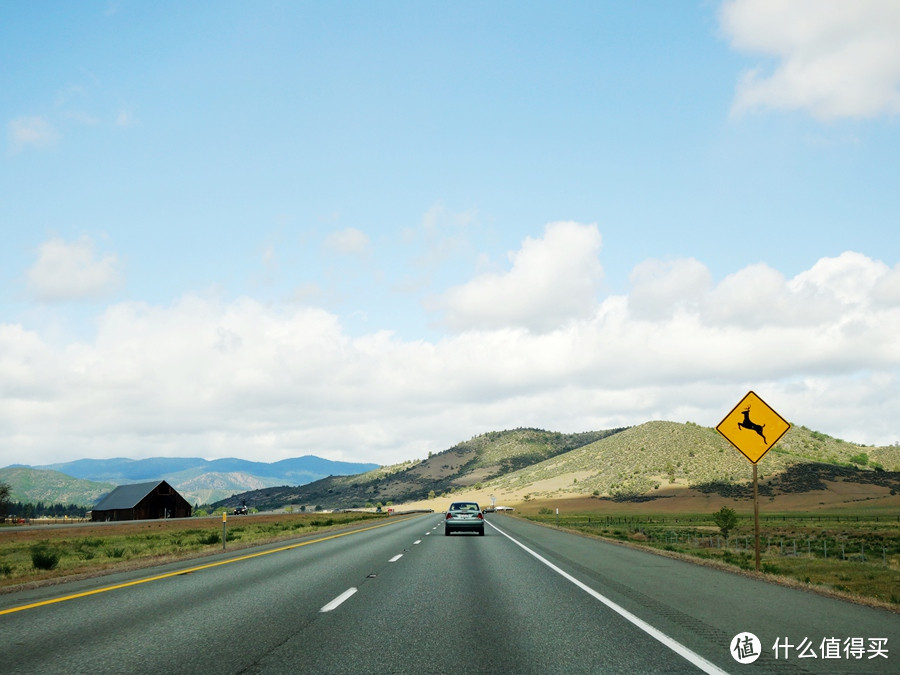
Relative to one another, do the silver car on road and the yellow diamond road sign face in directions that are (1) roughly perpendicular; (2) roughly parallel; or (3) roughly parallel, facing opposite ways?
roughly parallel, facing opposite ways

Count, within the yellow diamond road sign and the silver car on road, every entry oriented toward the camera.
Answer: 1

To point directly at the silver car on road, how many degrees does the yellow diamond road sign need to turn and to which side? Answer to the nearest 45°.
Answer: approximately 135° to its right

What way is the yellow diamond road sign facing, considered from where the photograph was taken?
facing the viewer

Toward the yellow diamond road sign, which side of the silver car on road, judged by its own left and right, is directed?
back

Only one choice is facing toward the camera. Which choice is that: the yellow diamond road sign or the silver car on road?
the yellow diamond road sign

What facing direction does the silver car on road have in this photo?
away from the camera
